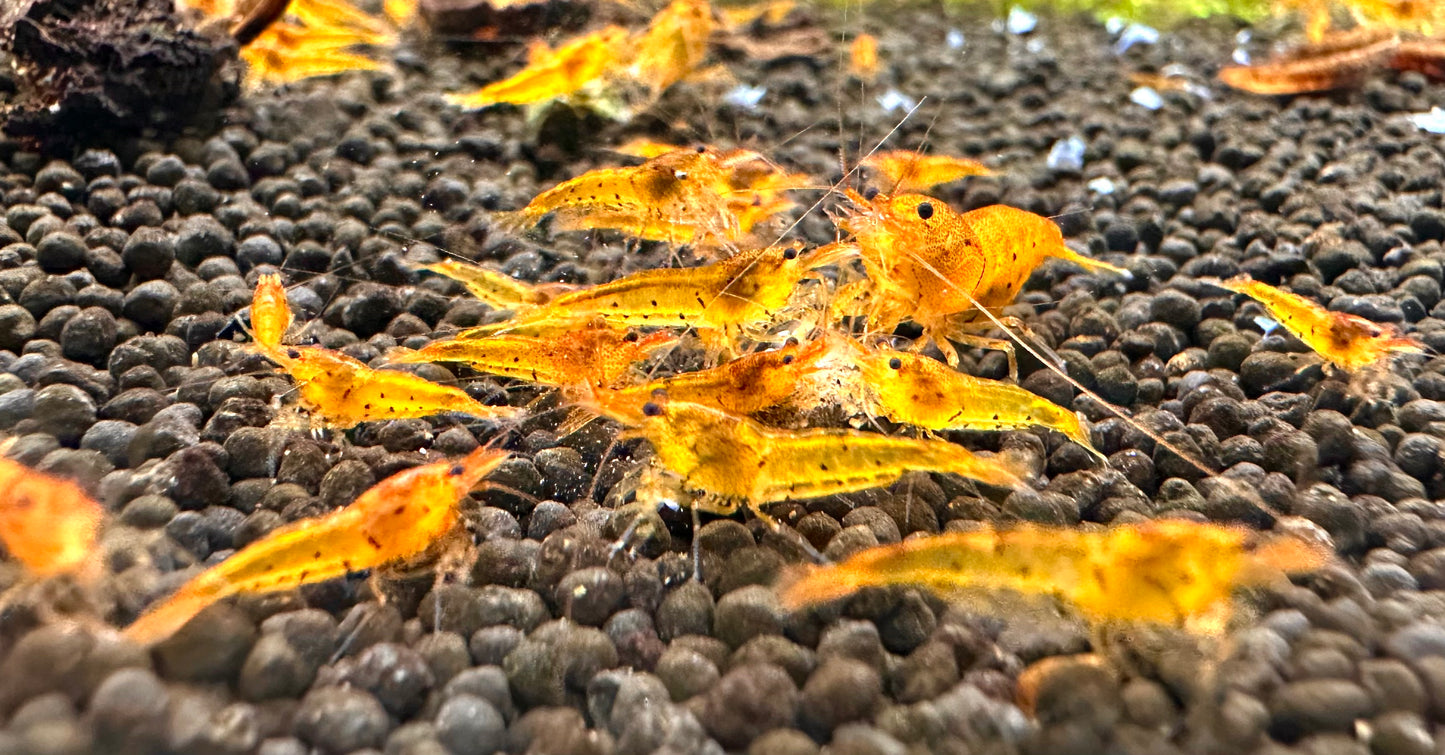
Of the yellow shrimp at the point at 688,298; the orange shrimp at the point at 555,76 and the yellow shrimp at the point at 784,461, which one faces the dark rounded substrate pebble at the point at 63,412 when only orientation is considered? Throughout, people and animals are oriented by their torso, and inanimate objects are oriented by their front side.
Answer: the yellow shrimp at the point at 784,461

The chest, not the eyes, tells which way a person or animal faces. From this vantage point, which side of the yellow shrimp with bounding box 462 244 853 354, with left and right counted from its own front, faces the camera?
right

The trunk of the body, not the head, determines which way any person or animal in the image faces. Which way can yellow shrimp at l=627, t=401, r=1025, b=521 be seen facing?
to the viewer's left

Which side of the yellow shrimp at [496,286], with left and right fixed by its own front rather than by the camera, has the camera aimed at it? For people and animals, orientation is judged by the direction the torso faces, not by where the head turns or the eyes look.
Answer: right

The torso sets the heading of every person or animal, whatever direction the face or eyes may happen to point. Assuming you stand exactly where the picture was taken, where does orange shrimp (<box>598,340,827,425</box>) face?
facing to the right of the viewer

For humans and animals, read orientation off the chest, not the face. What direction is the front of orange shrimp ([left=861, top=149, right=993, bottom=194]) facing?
to the viewer's left

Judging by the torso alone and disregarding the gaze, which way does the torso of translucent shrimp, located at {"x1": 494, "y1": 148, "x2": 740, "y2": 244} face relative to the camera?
to the viewer's right

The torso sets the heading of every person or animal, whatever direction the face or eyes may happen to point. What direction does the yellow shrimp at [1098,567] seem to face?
to the viewer's right

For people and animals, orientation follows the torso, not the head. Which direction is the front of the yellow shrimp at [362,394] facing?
to the viewer's left

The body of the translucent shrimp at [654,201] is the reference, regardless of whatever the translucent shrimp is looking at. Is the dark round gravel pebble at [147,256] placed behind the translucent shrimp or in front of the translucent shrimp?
behind

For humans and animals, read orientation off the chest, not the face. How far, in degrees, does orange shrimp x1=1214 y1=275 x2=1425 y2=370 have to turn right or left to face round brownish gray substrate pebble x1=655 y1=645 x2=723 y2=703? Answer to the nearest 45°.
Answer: approximately 135° to its right

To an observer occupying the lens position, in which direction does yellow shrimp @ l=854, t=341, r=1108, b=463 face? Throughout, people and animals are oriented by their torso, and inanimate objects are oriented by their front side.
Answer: facing to the left of the viewer
